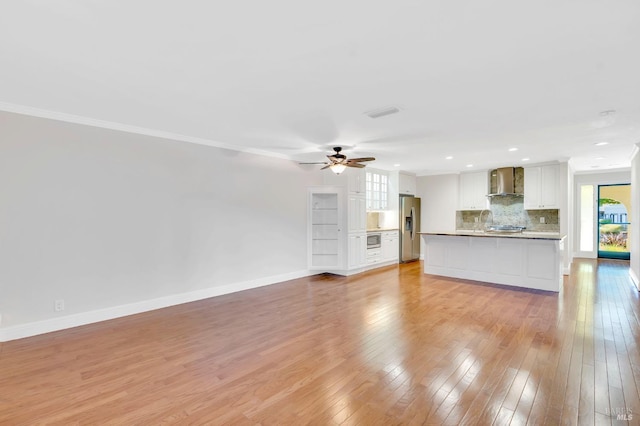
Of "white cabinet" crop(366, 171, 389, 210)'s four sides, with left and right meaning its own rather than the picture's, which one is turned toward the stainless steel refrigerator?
left

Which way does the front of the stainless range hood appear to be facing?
toward the camera

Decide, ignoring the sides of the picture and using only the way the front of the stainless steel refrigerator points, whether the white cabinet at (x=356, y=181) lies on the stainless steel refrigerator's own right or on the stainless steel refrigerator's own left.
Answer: on the stainless steel refrigerator's own right

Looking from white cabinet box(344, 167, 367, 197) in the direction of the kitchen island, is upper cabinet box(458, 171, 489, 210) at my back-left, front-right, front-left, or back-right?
front-left

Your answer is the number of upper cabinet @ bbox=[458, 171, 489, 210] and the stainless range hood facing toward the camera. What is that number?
2

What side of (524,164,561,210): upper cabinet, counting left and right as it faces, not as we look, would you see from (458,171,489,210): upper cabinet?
right

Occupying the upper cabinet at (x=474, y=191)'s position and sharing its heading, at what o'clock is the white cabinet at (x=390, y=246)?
The white cabinet is roughly at 2 o'clock from the upper cabinet.

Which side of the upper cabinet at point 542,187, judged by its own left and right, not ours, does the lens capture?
front

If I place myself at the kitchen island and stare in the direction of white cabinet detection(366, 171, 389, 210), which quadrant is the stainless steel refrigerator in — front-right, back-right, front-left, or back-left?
front-right

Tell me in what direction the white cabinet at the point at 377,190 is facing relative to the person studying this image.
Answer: facing the viewer and to the right of the viewer

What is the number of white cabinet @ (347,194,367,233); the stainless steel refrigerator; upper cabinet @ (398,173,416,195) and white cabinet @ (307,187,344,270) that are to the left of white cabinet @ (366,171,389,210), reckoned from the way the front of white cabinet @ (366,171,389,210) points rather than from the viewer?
2

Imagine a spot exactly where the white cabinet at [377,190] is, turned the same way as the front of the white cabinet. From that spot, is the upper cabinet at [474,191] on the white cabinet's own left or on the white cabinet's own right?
on the white cabinet's own left
